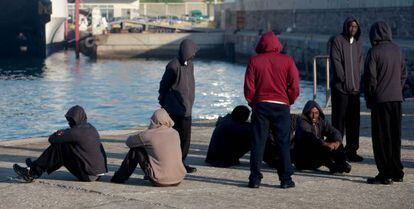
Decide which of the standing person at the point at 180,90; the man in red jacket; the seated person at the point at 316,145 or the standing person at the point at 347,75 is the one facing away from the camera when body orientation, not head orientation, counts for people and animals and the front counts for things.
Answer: the man in red jacket

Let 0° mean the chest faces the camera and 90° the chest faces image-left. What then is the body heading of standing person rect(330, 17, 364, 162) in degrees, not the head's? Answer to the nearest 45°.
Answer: approximately 315°

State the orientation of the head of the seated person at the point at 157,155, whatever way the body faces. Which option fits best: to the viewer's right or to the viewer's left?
to the viewer's left

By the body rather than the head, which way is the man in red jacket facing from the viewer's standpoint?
away from the camera

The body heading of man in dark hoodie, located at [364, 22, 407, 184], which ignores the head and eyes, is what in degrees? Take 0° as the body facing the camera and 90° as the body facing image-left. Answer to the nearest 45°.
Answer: approximately 135°

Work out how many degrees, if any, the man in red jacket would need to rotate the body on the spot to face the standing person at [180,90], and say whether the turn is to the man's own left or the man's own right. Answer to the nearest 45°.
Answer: approximately 45° to the man's own left

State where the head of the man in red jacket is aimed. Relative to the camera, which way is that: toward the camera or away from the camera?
away from the camera

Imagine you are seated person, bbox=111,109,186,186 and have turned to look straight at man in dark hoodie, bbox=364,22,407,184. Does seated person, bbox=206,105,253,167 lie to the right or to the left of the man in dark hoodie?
left

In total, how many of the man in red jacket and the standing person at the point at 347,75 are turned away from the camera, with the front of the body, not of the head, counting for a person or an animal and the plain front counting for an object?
1

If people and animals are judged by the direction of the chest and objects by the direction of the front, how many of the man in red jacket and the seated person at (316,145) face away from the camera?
1

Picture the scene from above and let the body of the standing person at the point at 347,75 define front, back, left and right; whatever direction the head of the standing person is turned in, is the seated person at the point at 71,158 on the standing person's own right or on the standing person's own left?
on the standing person's own right
